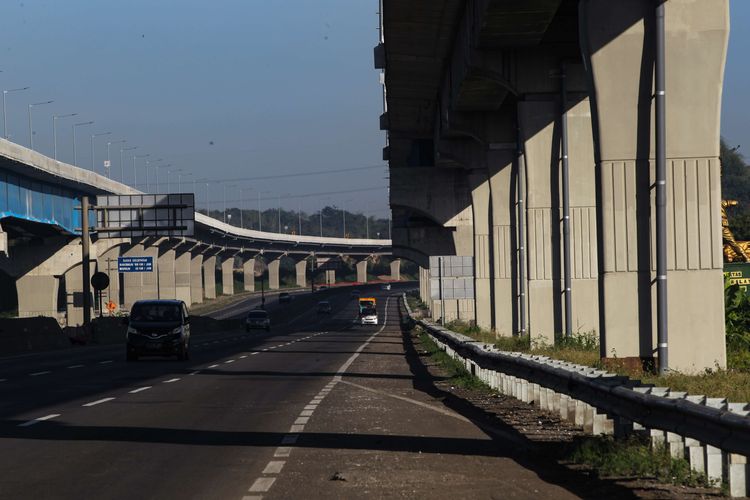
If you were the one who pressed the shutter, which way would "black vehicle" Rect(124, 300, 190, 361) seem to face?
facing the viewer

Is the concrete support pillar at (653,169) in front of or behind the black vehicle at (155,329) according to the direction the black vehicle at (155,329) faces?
in front

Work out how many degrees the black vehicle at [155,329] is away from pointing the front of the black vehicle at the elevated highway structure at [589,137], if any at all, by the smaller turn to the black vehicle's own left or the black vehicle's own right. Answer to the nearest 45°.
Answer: approximately 45° to the black vehicle's own left

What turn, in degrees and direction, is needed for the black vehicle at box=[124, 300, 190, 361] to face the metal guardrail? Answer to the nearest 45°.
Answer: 0° — it already faces it

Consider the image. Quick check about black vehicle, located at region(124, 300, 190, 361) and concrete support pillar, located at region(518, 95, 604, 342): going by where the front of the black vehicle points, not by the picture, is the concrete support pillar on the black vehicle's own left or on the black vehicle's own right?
on the black vehicle's own left
